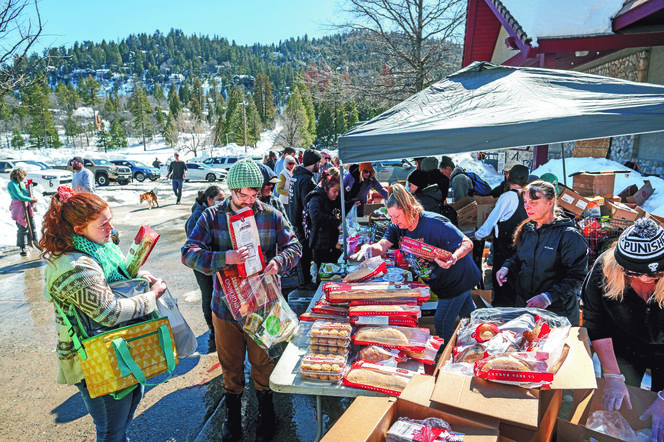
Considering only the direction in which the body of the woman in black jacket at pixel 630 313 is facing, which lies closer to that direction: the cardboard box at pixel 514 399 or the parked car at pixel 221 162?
the cardboard box

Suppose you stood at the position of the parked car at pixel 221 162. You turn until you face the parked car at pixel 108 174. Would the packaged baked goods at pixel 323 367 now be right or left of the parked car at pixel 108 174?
left

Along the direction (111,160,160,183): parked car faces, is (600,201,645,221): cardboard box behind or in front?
in front

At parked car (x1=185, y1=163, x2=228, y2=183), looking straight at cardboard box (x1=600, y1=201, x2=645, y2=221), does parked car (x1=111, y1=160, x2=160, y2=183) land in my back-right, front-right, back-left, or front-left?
back-right

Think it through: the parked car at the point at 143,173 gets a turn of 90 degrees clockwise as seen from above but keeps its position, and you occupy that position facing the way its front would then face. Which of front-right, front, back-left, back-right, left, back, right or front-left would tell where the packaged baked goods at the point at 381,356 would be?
front-left

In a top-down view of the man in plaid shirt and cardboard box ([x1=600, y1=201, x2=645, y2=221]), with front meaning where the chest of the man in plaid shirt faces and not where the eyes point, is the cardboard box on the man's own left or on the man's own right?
on the man's own left

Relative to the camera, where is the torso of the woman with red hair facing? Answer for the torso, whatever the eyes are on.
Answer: to the viewer's right

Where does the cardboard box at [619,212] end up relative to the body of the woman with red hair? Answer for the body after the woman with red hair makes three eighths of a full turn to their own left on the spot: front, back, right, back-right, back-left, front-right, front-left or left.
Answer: back-right

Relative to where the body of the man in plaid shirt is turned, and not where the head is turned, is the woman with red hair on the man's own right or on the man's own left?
on the man's own right

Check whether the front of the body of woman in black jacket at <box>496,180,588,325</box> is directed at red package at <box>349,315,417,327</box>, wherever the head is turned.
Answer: yes

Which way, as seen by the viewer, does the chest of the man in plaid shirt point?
toward the camera

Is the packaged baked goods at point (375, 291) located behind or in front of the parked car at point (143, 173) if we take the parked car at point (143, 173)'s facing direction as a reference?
in front

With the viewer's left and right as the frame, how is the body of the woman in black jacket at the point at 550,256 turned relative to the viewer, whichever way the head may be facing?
facing the viewer and to the left of the viewer

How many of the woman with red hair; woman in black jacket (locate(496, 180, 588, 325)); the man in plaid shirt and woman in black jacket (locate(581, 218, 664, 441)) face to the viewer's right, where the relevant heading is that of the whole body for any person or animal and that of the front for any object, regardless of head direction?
1
